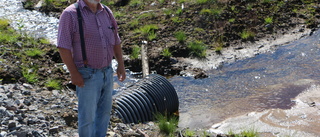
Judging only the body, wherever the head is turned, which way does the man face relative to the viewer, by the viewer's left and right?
facing the viewer and to the right of the viewer

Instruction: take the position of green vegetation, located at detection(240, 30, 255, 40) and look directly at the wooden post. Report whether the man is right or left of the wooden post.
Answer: left

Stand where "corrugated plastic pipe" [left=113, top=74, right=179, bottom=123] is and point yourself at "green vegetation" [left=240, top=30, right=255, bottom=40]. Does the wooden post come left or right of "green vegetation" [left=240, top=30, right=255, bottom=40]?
left

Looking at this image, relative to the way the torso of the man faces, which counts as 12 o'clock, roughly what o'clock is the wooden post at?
The wooden post is roughly at 8 o'clock from the man.

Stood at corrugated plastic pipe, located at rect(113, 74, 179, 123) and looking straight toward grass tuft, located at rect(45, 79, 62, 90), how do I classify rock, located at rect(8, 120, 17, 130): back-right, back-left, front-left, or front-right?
front-left

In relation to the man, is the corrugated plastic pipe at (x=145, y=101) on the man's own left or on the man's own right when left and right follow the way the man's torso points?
on the man's own left

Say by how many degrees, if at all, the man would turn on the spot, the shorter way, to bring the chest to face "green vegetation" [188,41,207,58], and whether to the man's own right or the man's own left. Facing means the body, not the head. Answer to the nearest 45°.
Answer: approximately 90° to the man's own left
